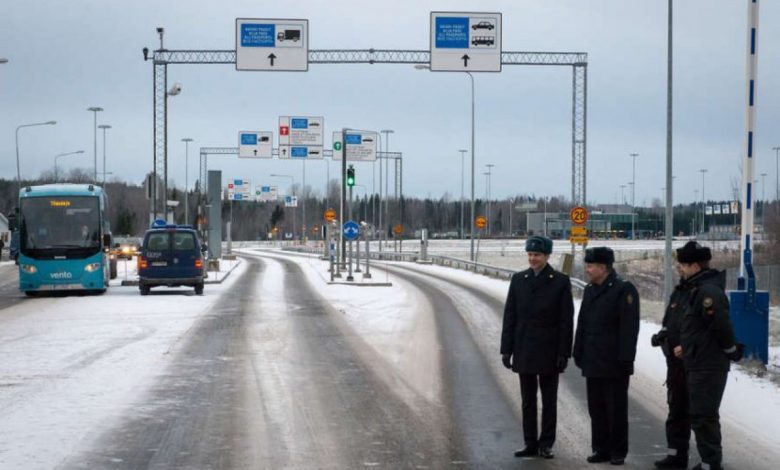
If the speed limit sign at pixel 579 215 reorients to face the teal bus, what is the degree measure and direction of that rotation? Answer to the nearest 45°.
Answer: approximately 90° to its right

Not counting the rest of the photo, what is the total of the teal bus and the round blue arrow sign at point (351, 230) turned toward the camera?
2

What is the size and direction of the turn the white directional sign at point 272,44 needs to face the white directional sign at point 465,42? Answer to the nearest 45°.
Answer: approximately 90° to its left

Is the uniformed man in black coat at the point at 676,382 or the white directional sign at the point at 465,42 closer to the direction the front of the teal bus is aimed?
the uniformed man in black coat

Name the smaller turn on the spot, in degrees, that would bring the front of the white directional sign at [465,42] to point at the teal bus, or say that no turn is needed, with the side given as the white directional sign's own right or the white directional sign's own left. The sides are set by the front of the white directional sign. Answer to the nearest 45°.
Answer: approximately 90° to the white directional sign's own right

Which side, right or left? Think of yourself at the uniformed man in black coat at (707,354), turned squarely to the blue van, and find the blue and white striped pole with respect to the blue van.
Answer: right

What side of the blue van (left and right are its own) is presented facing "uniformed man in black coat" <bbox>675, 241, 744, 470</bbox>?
back

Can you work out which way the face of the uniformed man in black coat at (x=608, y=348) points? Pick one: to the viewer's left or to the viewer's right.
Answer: to the viewer's left

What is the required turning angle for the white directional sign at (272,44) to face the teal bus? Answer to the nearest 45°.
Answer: approximately 90° to its right

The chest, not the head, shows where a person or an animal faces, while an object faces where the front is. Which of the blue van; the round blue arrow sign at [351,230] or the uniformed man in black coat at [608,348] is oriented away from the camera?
the blue van

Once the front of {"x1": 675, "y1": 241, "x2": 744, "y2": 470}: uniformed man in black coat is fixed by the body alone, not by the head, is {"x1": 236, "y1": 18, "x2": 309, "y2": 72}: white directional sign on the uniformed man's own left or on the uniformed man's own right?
on the uniformed man's own right

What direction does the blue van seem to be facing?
away from the camera
